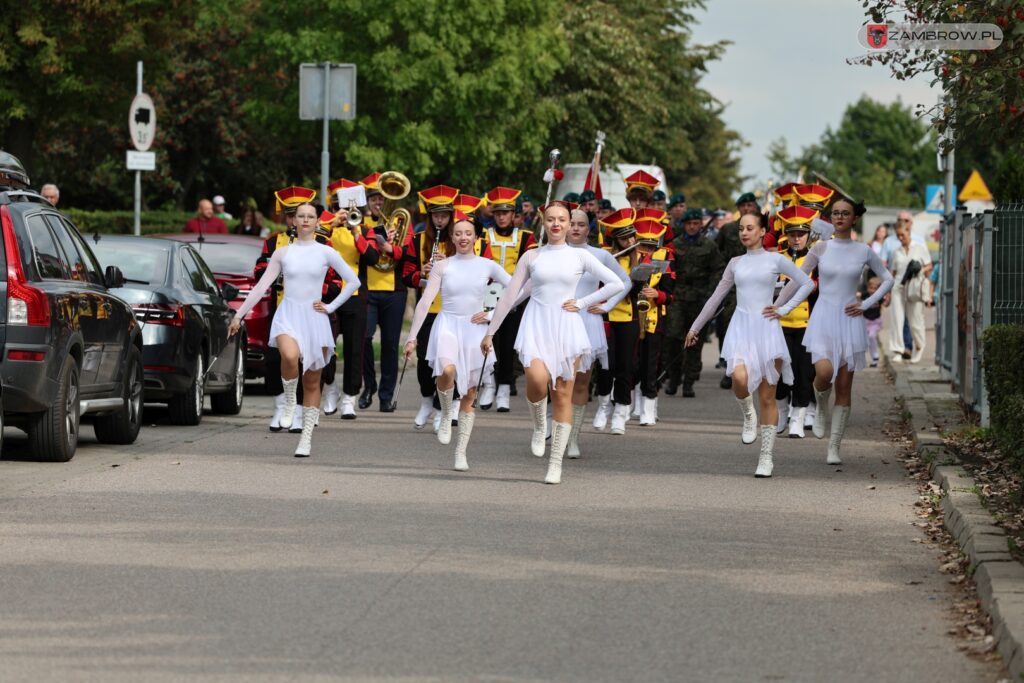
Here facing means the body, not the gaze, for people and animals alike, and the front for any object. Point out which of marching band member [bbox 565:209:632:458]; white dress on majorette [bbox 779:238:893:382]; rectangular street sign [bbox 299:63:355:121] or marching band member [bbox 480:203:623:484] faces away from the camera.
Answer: the rectangular street sign

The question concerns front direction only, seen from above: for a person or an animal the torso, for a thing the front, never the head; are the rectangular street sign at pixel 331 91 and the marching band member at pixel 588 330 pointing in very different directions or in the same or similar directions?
very different directions

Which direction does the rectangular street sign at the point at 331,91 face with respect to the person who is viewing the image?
facing away from the viewer

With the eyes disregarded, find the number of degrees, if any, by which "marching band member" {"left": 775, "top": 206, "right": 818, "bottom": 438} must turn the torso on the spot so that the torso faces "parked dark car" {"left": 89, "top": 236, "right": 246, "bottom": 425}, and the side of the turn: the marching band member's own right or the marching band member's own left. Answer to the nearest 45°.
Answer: approximately 90° to the marching band member's own right

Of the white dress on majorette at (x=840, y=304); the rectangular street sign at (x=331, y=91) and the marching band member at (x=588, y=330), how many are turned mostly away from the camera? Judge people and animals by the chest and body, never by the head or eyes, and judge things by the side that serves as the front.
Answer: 1
